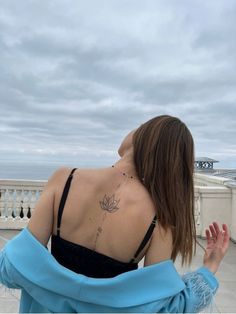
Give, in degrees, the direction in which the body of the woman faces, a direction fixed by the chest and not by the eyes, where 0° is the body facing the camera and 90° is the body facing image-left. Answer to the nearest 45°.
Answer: approximately 180°

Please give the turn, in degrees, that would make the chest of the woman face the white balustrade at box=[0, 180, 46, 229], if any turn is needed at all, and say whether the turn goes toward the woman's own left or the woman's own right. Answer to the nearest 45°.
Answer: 0° — they already face it

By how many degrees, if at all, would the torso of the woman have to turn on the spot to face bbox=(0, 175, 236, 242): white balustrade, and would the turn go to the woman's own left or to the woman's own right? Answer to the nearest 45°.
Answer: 0° — they already face it
